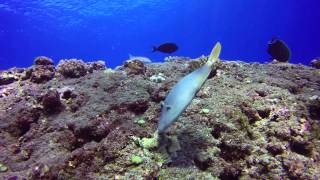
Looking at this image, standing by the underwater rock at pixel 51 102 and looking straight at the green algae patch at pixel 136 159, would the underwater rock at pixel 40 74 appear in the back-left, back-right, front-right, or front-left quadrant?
back-left

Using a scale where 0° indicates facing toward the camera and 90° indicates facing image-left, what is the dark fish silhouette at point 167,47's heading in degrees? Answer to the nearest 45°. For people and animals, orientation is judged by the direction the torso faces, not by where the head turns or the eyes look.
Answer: approximately 270°

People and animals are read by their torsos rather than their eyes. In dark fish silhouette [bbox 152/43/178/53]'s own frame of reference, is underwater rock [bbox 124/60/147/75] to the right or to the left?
on its right

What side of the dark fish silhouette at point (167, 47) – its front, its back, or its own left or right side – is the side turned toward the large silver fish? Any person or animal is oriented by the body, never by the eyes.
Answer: right

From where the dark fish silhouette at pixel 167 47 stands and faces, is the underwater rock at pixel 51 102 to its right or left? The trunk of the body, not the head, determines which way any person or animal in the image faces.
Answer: on its right
